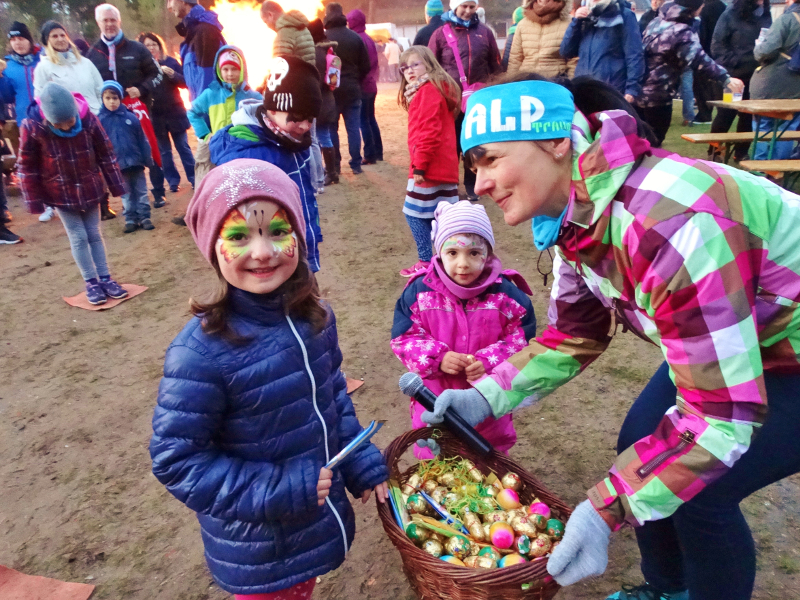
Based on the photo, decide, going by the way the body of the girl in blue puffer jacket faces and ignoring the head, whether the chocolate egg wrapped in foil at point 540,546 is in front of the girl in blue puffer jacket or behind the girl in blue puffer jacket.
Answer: in front

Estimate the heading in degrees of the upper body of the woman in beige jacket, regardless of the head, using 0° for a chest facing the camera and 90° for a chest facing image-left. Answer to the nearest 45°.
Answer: approximately 0°

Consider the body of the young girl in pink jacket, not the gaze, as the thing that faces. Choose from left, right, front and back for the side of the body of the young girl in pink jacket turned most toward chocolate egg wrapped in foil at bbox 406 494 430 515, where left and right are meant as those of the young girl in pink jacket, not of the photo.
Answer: front

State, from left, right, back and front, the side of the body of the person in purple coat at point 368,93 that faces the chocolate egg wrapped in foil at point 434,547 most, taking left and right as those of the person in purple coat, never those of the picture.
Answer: back

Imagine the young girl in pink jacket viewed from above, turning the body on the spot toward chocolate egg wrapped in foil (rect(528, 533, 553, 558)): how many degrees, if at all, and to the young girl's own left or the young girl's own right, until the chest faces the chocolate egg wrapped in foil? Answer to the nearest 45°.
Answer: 0° — they already face it

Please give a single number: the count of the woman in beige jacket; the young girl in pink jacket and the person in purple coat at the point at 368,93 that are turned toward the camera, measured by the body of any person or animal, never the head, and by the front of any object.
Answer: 2

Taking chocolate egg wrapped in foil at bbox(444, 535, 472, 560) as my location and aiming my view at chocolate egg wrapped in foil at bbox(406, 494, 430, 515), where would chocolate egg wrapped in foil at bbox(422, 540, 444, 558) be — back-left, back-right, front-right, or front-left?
front-left

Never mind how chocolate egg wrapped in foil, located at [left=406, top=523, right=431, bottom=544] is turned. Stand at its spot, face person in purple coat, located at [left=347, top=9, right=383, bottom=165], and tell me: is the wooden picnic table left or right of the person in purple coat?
right

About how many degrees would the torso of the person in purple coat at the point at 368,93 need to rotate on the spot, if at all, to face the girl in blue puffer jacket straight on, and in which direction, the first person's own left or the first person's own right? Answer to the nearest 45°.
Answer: approximately 180°

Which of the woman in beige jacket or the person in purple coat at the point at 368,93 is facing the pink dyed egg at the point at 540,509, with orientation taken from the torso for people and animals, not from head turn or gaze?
the woman in beige jacket

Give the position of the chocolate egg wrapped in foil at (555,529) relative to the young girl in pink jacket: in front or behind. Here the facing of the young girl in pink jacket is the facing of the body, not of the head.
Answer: in front

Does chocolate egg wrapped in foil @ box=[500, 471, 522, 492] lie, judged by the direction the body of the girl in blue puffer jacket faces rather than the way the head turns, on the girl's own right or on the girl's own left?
on the girl's own left

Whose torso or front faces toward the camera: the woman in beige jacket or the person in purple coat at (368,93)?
the woman in beige jacket

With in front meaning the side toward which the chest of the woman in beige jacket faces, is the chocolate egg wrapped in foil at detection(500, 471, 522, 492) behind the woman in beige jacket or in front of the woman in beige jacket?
in front
